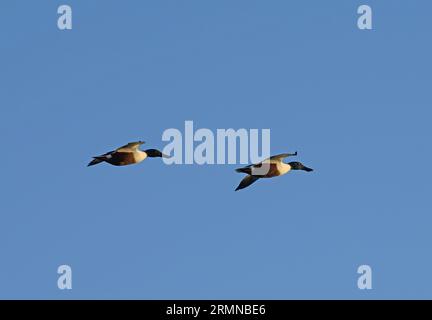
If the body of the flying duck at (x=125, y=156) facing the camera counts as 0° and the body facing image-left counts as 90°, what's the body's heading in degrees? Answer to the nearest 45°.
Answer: approximately 270°

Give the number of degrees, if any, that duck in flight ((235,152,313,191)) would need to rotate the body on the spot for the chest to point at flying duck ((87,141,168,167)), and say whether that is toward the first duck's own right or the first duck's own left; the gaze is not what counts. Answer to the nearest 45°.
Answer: approximately 180°

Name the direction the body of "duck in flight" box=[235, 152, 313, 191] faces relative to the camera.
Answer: to the viewer's right

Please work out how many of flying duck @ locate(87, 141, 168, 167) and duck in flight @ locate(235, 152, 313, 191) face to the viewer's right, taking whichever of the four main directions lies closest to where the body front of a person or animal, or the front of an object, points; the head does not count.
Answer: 2

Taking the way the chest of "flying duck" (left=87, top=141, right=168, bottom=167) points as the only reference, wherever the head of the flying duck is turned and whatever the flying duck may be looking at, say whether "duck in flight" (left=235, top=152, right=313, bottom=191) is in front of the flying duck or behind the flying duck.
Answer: in front
